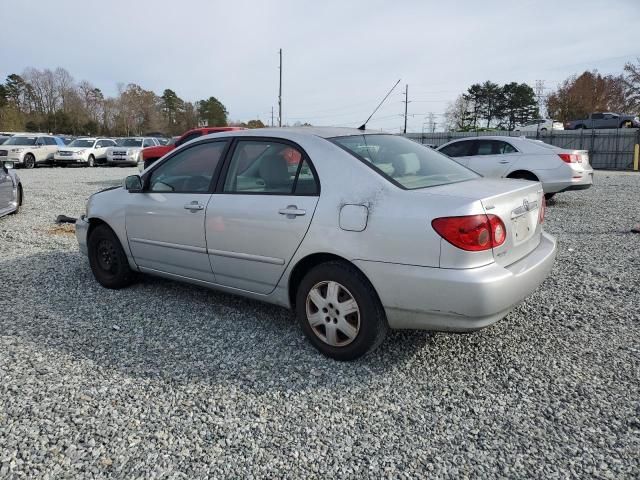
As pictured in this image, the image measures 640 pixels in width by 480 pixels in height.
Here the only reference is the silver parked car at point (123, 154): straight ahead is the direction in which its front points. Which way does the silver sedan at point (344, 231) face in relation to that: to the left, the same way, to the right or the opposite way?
to the right

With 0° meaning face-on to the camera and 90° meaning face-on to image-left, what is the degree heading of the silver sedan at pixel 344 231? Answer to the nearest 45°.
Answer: approximately 135°

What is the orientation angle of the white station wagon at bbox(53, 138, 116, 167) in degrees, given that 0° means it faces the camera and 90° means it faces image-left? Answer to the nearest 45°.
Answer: approximately 45°

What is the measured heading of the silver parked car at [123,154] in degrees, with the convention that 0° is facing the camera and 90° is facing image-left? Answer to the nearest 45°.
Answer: approximately 45°

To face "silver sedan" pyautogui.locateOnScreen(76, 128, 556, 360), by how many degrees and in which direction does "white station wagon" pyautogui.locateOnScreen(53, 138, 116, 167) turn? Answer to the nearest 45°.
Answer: approximately 45° to its left

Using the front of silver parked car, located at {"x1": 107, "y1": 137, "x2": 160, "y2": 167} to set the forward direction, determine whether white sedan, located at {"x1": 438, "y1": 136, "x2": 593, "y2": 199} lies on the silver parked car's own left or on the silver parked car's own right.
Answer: on the silver parked car's own left

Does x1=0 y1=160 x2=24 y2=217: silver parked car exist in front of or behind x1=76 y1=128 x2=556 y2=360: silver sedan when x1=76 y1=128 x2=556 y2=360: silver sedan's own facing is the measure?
in front

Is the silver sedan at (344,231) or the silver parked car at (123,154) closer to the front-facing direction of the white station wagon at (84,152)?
the silver sedan

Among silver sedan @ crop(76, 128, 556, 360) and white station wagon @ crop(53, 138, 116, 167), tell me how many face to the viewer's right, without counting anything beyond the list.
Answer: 0

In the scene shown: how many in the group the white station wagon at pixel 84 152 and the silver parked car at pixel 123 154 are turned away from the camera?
0
